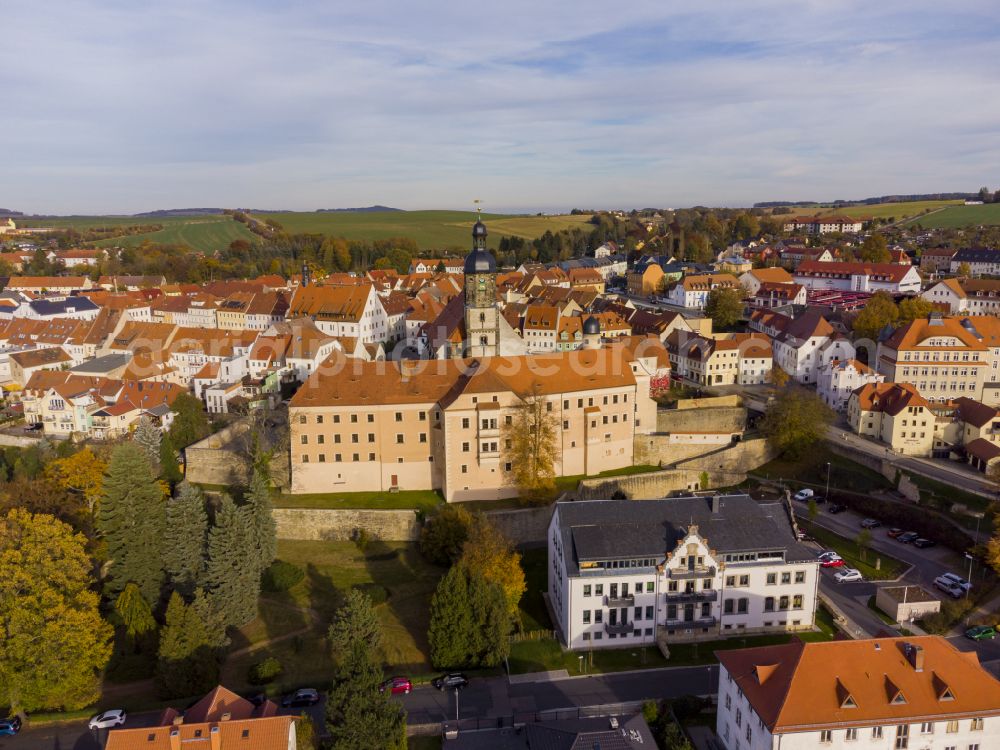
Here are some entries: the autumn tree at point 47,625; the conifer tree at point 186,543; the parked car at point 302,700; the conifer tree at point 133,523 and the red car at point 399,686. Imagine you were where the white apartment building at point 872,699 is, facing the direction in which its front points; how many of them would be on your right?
5

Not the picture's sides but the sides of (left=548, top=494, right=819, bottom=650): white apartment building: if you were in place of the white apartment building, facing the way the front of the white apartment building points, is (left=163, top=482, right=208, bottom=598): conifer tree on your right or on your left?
on your right

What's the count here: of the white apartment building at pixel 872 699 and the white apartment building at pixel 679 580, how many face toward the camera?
2

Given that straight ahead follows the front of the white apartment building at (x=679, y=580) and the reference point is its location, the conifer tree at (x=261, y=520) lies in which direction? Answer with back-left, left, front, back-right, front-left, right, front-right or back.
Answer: right

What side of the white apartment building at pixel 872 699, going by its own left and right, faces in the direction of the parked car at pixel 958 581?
back

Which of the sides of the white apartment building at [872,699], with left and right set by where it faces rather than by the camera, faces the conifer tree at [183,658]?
right

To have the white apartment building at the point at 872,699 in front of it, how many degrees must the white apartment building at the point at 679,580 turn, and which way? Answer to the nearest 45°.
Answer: approximately 45° to its left

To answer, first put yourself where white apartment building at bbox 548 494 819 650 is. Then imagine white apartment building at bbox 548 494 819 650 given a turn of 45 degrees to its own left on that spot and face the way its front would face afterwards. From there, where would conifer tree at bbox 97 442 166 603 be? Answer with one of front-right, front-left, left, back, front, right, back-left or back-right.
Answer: back-right

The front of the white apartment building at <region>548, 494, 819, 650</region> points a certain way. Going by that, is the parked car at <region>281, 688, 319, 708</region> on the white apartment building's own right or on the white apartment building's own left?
on the white apartment building's own right

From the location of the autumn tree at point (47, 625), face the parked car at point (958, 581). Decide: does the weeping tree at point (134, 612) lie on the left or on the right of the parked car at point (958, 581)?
left

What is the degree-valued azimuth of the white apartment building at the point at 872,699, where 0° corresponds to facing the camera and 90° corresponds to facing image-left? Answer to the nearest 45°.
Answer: approximately 0°

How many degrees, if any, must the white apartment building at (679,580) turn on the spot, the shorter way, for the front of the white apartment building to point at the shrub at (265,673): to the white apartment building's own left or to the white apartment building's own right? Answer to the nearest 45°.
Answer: approximately 90° to the white apartment building's own right

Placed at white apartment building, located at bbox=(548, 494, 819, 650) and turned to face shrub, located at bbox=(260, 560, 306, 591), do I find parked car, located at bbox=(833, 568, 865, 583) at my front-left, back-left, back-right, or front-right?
back-right

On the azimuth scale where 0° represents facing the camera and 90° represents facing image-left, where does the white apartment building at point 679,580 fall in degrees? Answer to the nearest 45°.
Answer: approximately 0°

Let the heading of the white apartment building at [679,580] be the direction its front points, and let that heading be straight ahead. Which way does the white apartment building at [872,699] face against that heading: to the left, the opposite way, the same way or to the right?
the same way

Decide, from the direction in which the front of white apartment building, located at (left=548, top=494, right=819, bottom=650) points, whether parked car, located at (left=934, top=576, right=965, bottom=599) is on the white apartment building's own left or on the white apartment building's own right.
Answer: on the white apartment building's own left
